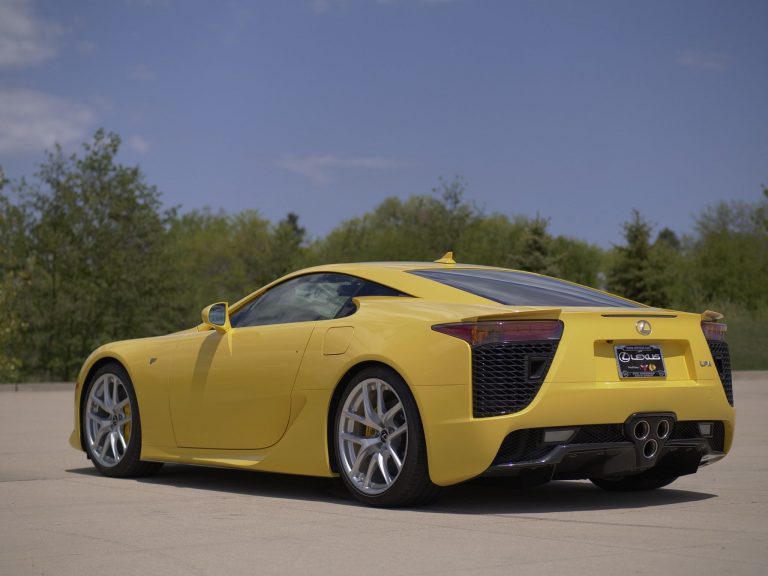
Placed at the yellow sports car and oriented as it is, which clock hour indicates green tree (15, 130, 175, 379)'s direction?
The green tree is roughly at 1 o'clock from the yellow sports car.

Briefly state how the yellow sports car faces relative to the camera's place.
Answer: facing away from the viewer and to the left of the viewer

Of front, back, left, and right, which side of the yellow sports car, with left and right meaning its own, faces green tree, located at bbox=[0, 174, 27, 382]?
front
